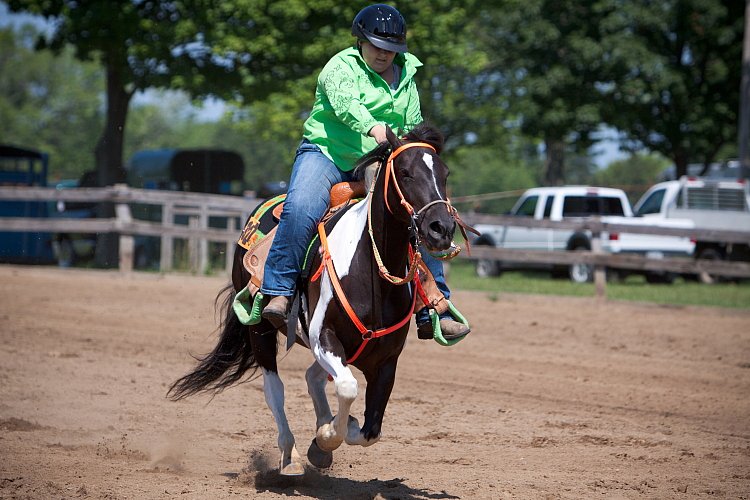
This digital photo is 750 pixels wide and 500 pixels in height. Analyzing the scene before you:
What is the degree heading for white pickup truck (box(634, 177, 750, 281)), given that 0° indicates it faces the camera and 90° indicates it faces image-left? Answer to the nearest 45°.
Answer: approximately 135°

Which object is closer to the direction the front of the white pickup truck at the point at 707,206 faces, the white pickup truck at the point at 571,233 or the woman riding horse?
the white pickup truck

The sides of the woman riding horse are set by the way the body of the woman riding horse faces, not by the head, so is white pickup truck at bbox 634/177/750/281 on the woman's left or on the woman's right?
on the woman's left

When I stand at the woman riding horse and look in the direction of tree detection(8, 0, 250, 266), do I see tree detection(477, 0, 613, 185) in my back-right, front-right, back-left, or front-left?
front-right

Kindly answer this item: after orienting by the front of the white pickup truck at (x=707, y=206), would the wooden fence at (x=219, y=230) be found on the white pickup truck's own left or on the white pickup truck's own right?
on the white pickup truck's own left

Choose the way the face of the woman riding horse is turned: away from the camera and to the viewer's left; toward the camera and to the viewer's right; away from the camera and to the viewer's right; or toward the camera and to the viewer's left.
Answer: toward the camera and to the viewer's right

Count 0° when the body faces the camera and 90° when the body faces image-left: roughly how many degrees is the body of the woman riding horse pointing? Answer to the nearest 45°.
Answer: approximately 315°

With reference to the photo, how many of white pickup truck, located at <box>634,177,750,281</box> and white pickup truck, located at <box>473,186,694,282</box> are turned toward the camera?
0

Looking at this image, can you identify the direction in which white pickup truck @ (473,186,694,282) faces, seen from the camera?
facing away from the viewer and to the left of the viewer

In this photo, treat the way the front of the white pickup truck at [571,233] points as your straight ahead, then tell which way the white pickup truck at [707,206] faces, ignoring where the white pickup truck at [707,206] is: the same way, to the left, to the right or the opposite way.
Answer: the same way

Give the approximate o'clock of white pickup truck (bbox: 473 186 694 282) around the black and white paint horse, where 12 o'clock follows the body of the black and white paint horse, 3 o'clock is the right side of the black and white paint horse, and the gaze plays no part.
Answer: The white pickup truck is roughly at 8 o'clock from the black and white paint horse.

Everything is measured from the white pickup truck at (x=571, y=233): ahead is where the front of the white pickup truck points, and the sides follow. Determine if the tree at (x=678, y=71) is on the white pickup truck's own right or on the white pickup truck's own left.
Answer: on the white pickup truck's own right
